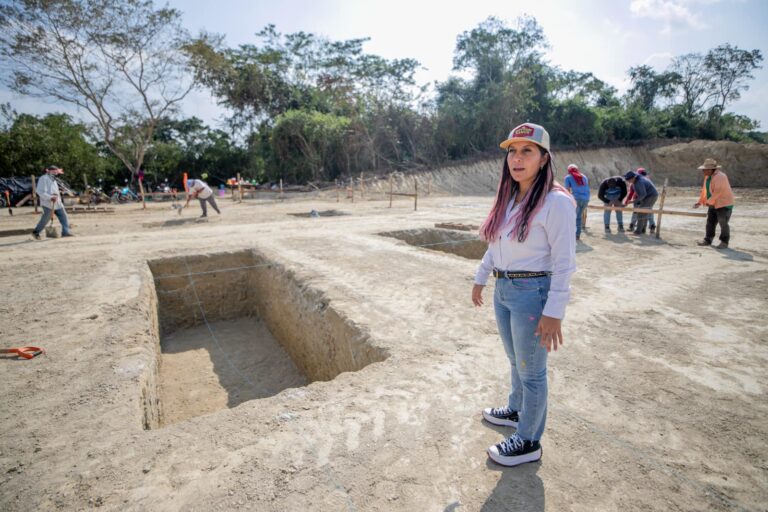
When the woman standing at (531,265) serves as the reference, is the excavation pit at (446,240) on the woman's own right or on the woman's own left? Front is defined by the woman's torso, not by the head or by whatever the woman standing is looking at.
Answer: on the woman's own right

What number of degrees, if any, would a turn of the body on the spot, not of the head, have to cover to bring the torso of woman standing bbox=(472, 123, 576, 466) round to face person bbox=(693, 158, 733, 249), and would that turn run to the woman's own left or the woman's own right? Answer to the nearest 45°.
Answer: approximately 180°

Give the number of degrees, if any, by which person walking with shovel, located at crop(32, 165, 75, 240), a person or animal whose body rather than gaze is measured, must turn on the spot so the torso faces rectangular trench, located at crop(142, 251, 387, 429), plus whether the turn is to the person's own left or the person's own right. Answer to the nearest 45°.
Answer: approximately 90° to the person's own right

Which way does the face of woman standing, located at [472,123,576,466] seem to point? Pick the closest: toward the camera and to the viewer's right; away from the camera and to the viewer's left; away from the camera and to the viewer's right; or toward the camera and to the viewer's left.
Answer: toward the camera and to the viewer's left

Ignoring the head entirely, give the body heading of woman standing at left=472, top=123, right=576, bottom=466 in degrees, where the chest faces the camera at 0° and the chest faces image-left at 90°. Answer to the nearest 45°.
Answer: approximately 45°

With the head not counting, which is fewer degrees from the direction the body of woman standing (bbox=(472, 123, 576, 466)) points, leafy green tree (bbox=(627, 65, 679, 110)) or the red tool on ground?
the red tool on ground

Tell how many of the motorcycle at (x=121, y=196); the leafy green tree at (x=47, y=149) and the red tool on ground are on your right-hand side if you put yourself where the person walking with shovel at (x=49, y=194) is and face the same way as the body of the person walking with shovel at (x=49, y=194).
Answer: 1
